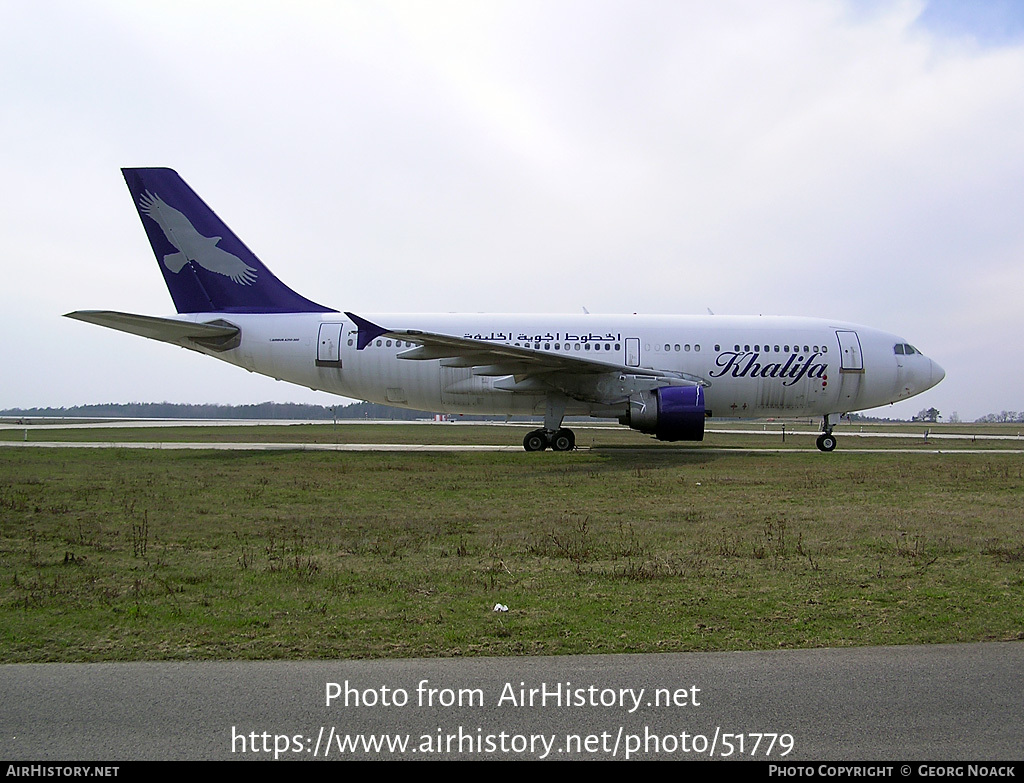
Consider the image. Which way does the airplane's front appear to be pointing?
to the viewer's right
